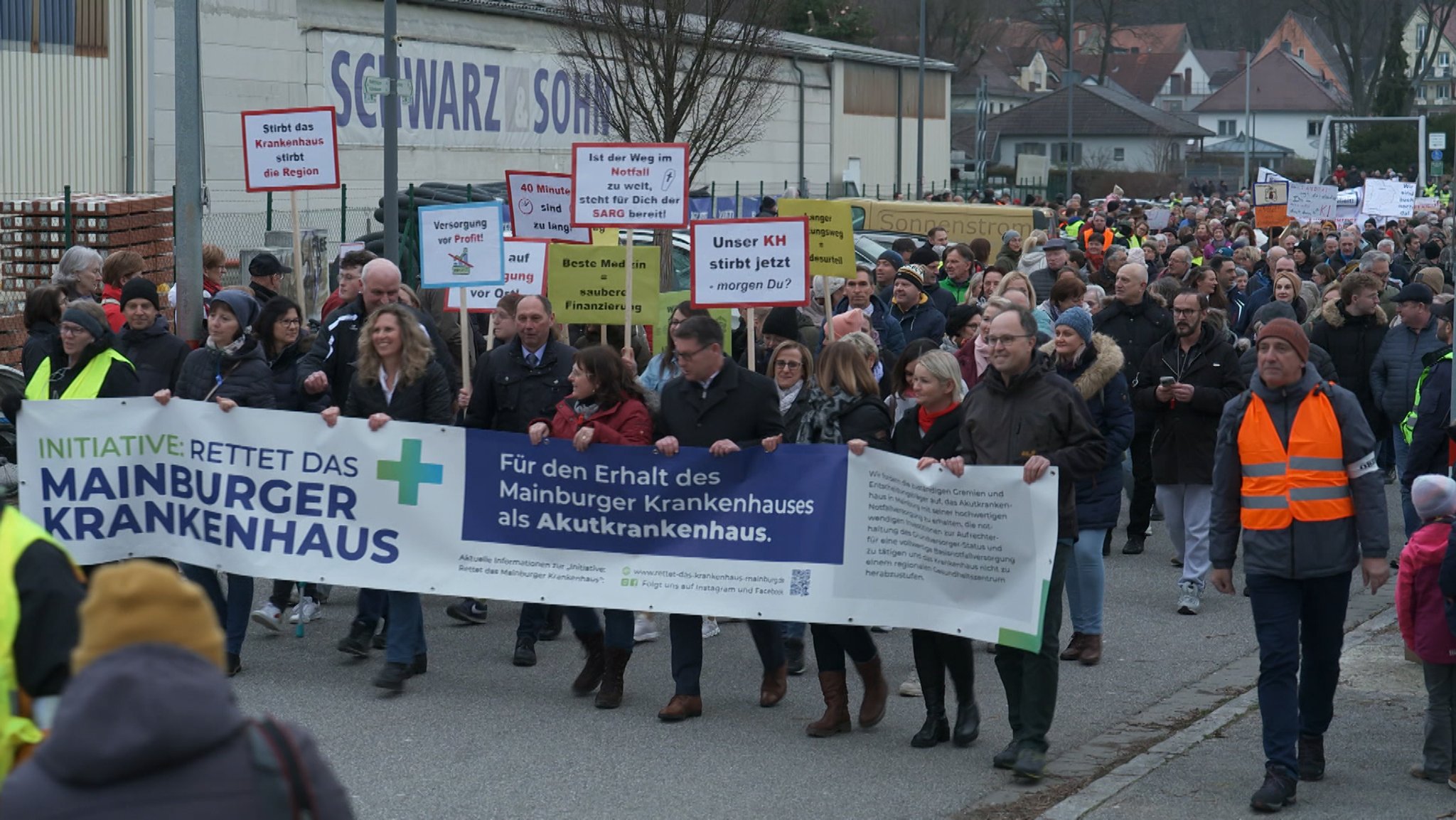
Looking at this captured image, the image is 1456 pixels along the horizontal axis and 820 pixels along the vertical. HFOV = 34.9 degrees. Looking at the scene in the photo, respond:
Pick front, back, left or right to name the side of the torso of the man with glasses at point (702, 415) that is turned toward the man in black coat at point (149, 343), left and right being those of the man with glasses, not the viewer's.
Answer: right

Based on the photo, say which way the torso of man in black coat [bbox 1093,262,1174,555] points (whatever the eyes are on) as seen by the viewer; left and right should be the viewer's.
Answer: facing the viewer and to the left of the viewer

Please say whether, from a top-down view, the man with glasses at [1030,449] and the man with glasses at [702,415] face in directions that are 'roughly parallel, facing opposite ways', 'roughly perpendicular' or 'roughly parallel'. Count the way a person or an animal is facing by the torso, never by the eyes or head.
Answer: roughly parallel

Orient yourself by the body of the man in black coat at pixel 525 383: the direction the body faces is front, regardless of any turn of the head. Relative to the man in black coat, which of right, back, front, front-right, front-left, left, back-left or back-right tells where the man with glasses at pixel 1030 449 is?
front-left

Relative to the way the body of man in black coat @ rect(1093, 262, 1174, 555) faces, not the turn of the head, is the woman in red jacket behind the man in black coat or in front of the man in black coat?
in front

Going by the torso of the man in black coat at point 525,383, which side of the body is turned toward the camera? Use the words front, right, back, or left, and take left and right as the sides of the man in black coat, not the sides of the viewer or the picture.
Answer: front

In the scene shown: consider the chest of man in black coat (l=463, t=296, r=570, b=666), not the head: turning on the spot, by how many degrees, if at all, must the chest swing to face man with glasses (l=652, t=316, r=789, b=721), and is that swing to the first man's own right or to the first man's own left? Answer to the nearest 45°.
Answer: approximately 45° to the first man's own left

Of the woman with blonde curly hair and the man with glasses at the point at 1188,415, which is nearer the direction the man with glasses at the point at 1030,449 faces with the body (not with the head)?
the woman with blonde curly hair

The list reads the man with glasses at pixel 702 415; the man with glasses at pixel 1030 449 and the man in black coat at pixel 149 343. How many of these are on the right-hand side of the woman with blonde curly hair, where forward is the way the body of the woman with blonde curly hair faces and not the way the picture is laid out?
1

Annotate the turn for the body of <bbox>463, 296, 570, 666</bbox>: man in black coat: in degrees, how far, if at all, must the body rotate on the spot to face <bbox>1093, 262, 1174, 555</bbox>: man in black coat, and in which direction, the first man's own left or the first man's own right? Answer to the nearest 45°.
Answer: approximately 135° to the first man's own left
